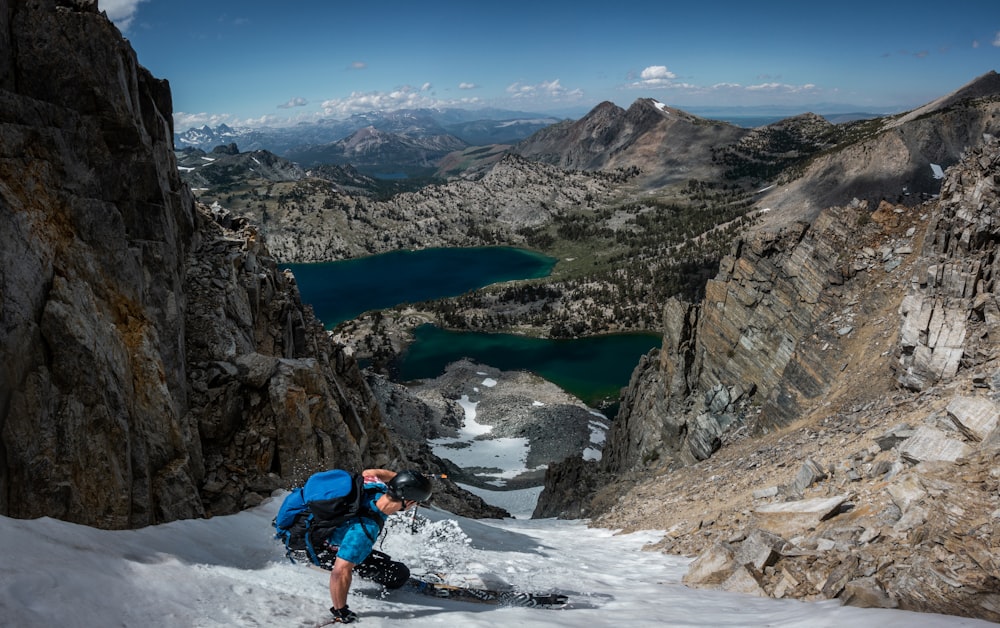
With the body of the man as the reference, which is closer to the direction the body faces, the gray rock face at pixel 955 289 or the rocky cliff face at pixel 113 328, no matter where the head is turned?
the gray rock face

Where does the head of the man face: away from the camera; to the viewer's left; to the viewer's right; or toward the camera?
to the viewer's right

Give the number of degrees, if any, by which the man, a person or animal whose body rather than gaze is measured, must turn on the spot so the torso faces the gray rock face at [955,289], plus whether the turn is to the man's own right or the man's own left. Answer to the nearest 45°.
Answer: approximately 45° to the man's own left

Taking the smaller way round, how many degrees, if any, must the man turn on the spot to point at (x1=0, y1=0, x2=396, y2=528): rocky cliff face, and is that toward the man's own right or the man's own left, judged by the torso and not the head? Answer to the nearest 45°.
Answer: approximately 135° to the man's own left

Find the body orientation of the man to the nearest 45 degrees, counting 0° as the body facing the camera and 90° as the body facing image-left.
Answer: approximately 270°
